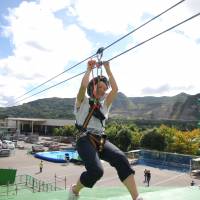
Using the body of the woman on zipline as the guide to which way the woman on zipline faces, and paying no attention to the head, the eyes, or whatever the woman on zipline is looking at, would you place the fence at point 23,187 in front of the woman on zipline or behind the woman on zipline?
behind

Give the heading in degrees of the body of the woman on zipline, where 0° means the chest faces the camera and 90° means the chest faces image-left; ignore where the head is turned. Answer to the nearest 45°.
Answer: approximately 315°

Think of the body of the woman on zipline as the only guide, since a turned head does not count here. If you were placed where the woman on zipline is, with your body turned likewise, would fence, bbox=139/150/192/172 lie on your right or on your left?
on your left
